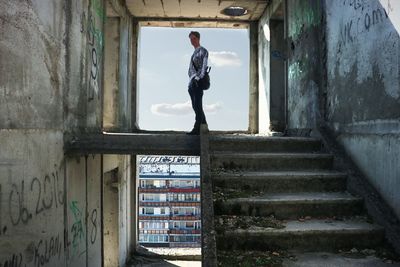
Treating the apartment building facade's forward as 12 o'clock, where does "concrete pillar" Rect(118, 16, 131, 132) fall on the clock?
The concrete pillar is roughly at 12 o'clock from the apartment building facade.

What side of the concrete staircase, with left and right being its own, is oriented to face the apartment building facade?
back

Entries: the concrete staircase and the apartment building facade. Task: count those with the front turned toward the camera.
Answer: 2

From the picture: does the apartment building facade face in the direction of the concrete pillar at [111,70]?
yes

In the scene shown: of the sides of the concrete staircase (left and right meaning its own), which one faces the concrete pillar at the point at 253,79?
back

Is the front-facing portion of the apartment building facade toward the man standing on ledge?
yes

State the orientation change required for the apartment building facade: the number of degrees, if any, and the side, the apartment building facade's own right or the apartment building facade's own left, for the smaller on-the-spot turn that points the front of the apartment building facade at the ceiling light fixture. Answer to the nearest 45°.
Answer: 0° — it already faces it

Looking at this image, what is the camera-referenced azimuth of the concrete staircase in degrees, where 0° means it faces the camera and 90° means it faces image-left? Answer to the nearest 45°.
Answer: approximately 0°

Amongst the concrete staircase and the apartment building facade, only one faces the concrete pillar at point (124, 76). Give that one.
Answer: the apartment building facade

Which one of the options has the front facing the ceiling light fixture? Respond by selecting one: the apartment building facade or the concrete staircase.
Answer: the apartment building facade

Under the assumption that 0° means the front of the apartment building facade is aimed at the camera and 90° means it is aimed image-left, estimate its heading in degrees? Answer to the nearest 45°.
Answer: approximately 0°

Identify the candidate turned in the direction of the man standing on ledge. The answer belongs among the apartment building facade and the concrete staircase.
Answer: the apartment building facade
